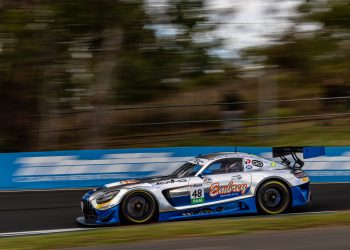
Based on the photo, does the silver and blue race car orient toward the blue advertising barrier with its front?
no

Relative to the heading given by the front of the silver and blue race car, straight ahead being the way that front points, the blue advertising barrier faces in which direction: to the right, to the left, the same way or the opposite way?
to the left

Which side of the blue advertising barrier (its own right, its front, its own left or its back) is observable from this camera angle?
front

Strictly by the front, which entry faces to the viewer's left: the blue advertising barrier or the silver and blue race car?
the silver and blue race car

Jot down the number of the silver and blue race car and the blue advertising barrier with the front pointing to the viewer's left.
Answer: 1

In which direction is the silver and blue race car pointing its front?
to the viewer's left
